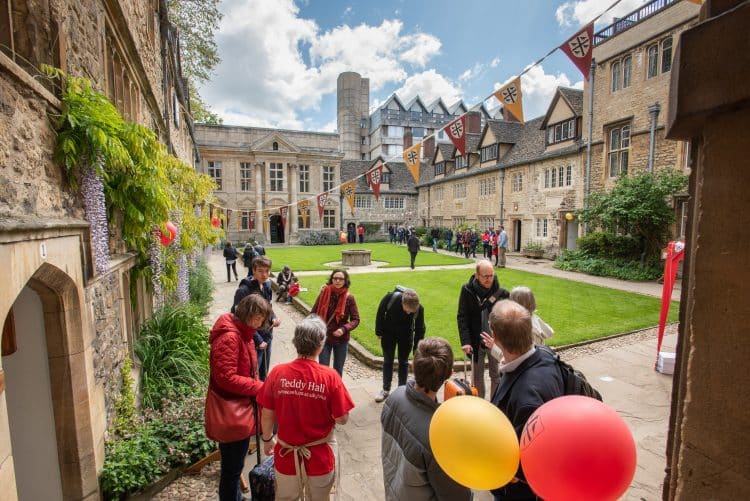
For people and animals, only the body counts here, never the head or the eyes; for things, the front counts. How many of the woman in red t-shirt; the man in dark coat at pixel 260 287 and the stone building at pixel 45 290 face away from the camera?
1

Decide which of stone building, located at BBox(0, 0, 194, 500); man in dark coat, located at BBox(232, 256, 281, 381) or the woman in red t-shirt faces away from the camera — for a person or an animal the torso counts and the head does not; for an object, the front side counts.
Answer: the woman in red t-shirt

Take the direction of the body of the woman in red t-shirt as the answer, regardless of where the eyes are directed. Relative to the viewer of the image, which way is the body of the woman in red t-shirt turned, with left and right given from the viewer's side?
facing away from the viewer

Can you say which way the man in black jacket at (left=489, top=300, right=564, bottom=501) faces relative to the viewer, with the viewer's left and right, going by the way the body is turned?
facing away from the viewer and to the left of the viewer

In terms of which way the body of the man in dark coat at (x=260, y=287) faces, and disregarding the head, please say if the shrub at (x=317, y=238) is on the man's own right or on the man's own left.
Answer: on the man's own left

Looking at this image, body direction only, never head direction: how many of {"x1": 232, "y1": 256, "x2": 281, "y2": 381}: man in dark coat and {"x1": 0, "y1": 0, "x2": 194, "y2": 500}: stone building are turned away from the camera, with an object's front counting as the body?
0

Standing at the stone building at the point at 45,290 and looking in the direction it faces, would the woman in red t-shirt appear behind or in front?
in front

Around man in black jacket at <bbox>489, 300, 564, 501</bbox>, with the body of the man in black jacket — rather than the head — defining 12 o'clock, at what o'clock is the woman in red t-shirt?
The woman in red t-shirt is roughly at 10 o'clock from the man in black jacket.

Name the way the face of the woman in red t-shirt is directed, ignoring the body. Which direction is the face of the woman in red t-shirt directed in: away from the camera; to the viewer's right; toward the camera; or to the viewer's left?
away from the camera

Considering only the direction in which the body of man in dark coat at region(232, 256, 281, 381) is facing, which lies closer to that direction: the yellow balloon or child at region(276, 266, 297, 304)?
the yellow balloon

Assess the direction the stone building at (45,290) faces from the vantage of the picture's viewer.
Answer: facing the viewer and to the right of the viewer

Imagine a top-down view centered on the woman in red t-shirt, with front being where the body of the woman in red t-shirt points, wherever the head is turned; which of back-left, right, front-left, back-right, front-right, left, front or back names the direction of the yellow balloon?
back-right
